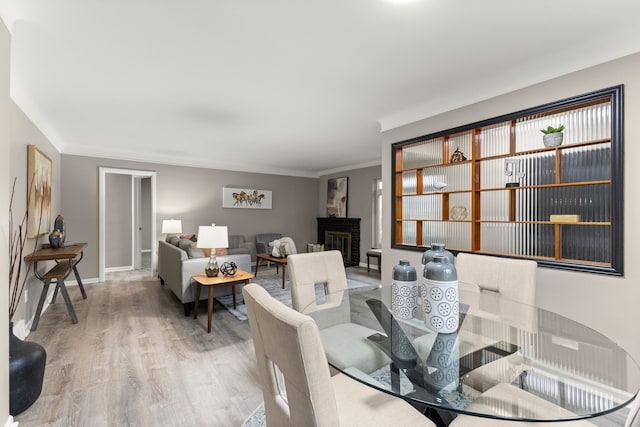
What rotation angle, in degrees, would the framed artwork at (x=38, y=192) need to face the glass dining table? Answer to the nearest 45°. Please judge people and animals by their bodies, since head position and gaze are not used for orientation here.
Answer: approximately 90° to its right

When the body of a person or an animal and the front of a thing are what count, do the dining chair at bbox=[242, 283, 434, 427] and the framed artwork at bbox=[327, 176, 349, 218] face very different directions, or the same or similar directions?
very different directions

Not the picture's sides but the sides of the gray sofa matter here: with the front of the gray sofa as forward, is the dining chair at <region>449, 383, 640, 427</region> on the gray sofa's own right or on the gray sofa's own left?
on the gray sofa's own right

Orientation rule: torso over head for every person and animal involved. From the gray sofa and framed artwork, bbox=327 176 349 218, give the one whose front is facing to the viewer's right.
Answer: the gray sofa

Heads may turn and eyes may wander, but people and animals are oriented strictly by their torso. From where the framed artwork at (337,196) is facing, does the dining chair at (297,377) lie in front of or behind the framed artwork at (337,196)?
in front

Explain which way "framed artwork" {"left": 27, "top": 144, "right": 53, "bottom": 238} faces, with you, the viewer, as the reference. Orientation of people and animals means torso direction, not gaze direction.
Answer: facing to the right of the viewer

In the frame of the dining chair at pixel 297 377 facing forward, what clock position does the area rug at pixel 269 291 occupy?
The area rug is roughly at 10 o'clock from the dining chair.

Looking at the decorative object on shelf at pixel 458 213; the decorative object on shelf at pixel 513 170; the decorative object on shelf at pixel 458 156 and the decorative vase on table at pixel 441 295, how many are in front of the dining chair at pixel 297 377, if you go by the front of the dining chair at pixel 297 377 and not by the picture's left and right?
4

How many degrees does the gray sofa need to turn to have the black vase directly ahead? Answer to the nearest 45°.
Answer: approximately 135° to its right

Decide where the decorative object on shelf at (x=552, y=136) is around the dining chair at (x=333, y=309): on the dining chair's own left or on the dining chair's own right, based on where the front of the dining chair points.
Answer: on the dining chair's own left

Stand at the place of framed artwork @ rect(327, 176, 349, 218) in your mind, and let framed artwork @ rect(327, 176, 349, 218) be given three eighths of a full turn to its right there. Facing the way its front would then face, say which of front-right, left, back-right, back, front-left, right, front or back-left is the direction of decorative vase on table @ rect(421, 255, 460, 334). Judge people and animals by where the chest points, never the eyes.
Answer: back

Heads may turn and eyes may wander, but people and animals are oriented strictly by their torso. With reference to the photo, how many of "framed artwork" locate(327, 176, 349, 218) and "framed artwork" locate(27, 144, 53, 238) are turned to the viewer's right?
1

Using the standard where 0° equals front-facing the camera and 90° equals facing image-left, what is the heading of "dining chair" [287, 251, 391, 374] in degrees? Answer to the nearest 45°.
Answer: approximately 315°

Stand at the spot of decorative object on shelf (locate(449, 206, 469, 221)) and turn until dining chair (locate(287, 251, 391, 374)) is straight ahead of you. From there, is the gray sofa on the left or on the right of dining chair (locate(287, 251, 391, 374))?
right

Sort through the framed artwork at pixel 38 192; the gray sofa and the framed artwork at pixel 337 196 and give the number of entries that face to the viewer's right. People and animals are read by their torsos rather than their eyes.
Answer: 2

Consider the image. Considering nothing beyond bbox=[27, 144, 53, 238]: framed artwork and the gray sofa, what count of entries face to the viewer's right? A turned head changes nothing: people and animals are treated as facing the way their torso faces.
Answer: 2

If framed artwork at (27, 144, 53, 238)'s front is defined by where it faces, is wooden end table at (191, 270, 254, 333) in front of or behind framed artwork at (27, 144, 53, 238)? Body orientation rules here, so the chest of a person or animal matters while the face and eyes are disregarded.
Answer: in front
